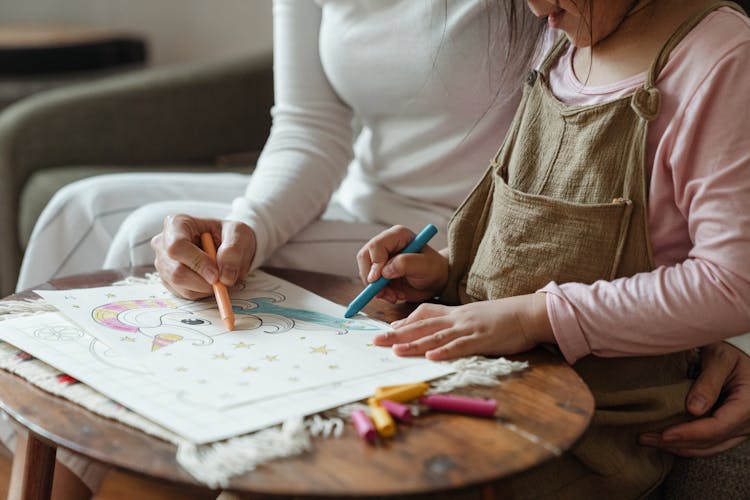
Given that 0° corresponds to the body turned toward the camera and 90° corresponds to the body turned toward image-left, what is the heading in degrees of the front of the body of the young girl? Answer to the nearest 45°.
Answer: approximately 45°
